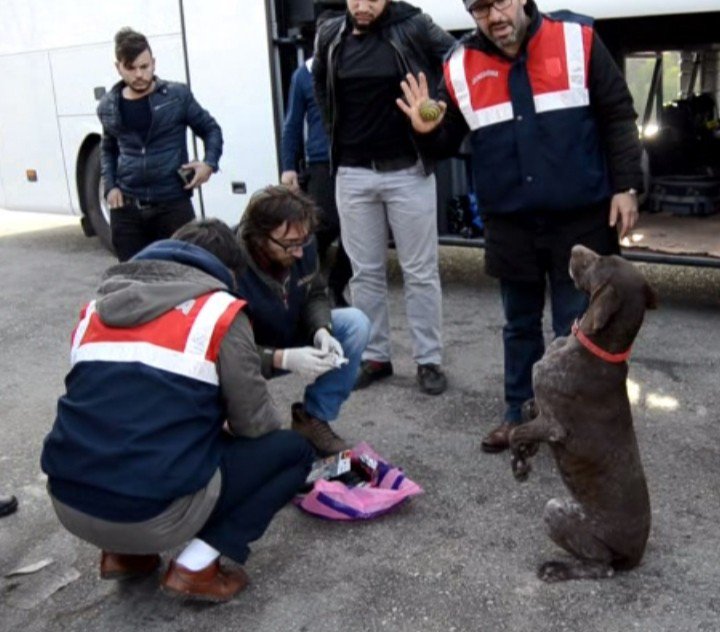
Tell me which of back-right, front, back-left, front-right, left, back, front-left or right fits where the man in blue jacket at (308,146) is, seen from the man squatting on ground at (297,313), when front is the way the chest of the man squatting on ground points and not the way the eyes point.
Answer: back-left

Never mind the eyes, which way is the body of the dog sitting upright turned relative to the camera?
to the viewer's left

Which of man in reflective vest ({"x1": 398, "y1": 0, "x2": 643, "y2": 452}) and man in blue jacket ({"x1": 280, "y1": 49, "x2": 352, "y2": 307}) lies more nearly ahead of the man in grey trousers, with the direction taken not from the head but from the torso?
the man in reflective vest

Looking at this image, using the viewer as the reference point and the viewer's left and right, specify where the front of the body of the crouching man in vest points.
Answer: facing away from the viewer and to the right of the viewer

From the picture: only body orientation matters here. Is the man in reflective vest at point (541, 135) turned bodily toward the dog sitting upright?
yes

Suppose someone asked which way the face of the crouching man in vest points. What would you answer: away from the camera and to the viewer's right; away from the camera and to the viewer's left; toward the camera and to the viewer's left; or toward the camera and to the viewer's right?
away from the camera and to the viewer's right

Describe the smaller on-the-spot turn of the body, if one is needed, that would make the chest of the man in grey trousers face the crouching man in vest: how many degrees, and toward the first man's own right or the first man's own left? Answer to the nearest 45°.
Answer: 0° — they already face them

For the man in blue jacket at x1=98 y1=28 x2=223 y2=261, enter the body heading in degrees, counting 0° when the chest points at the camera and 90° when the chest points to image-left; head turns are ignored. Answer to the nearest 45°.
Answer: approximately 0°

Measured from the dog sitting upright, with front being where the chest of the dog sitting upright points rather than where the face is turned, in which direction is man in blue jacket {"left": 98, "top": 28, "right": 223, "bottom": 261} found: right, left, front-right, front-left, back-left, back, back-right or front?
front-right

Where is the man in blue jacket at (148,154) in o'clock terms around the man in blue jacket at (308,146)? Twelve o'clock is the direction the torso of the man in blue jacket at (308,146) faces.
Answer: the man in blue jacket at (148,154) is roughly at 3 o'clock from the man in blue jacket at (308,146).
